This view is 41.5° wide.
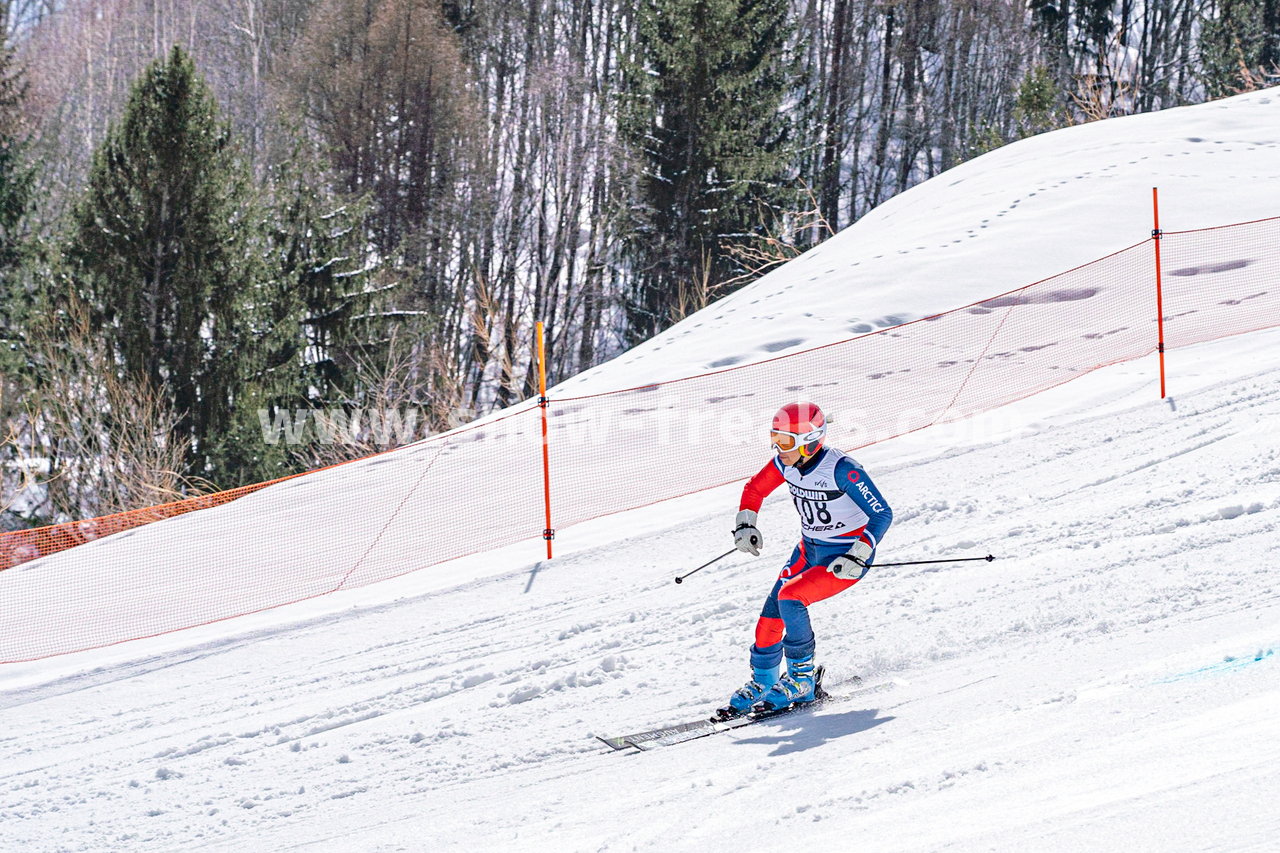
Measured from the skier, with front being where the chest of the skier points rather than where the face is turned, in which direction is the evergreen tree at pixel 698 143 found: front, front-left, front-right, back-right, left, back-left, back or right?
back-right

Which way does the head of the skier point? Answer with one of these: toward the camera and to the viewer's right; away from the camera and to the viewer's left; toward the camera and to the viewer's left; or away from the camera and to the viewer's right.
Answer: toward the camera and to the viewer's left

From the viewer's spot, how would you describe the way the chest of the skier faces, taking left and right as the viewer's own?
facing the viewer and to the left of the viewer

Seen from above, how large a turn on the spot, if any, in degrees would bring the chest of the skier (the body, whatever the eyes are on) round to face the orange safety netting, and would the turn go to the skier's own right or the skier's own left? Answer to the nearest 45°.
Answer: approximately 135° to the skier's own right
